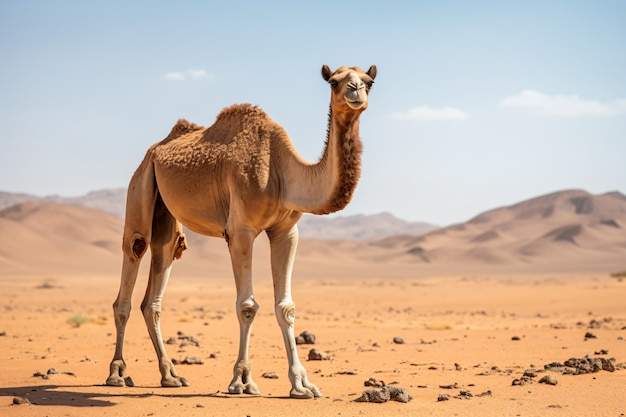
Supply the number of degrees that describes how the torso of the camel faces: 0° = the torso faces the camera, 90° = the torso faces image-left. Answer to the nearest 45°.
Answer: approximately 315°

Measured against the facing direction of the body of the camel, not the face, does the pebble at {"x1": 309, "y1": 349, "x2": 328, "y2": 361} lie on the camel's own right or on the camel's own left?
on the camel's own left

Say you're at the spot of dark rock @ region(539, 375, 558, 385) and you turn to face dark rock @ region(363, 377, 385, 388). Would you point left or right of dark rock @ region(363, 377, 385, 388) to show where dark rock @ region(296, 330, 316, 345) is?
right

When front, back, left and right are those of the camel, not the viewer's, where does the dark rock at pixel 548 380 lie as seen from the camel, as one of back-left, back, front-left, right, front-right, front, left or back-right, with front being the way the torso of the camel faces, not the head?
front-left

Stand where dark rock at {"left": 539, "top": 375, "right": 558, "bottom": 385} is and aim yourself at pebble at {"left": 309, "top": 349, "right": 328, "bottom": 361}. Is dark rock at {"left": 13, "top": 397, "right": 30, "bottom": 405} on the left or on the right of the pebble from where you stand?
left
